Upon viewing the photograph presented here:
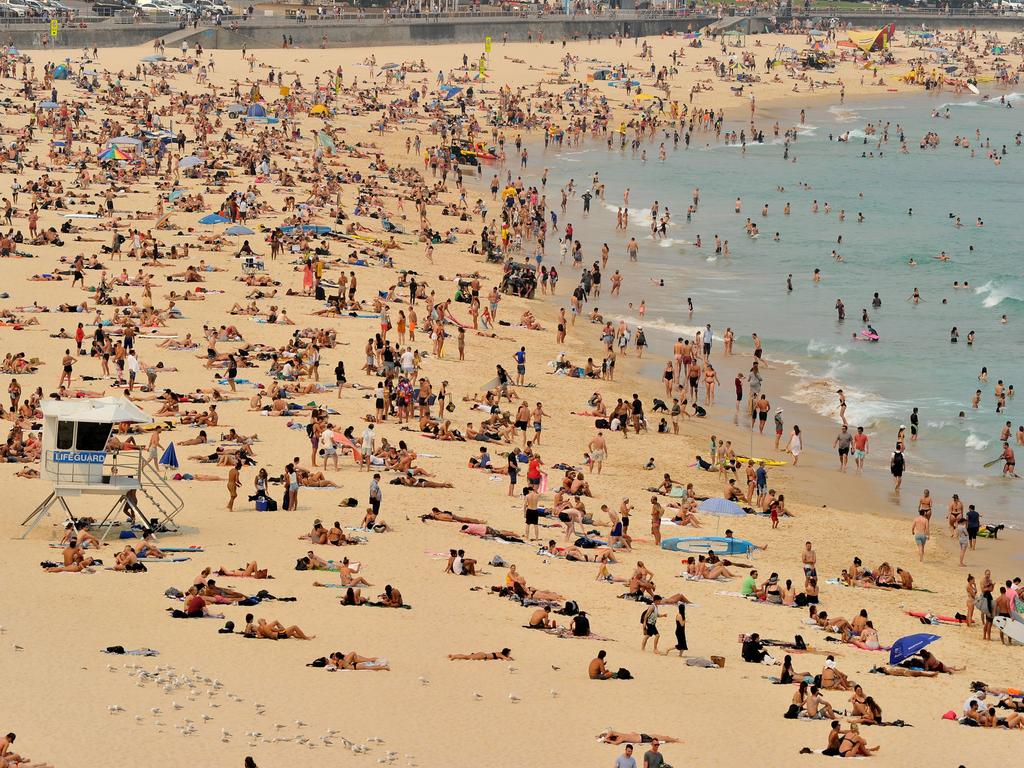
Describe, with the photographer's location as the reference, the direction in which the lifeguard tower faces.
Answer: facing to the right of the viewer

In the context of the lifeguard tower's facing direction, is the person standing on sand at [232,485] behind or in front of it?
in front

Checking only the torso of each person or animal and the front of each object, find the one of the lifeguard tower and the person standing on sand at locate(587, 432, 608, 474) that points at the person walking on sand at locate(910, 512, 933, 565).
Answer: the lifeguard tower
